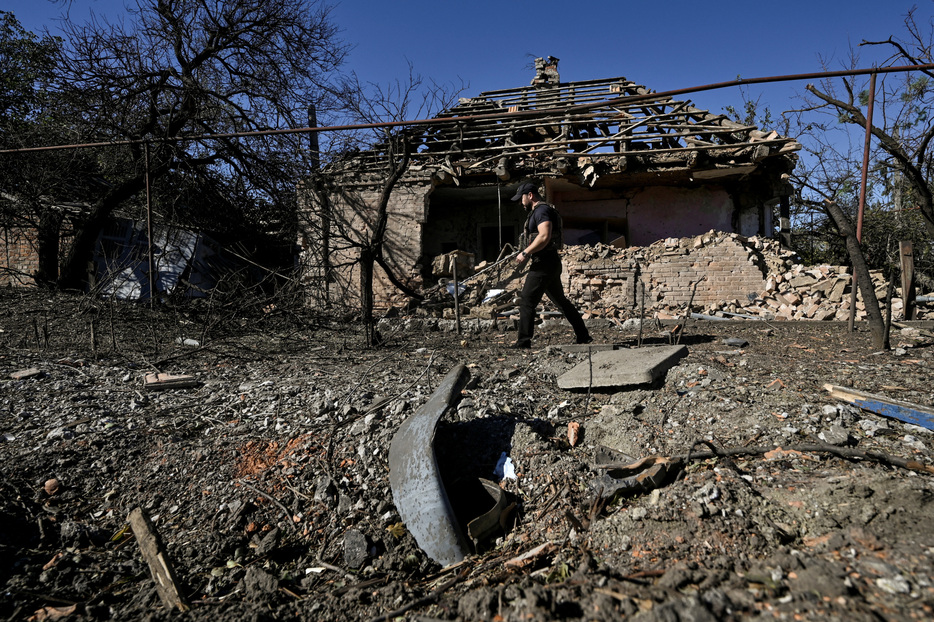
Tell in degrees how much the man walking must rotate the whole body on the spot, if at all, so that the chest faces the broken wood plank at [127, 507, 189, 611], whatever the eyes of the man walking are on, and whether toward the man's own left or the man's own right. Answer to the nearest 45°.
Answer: approximately 45° to the man's own left

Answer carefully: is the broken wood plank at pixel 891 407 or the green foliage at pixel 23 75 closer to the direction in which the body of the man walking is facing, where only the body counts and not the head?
the green foliage

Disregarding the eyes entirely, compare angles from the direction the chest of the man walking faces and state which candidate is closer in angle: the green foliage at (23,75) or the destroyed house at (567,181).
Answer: the green foliage

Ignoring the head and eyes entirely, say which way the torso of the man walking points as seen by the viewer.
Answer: to the viewer's left

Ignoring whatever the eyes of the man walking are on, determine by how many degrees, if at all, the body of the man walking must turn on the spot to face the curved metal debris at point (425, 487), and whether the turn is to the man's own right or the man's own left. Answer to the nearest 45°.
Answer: approximately 90° to the man's own left

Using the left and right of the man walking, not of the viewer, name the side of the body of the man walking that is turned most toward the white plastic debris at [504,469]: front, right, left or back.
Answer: left

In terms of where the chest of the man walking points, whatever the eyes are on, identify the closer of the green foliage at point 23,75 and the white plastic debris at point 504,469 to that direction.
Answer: the green foliage

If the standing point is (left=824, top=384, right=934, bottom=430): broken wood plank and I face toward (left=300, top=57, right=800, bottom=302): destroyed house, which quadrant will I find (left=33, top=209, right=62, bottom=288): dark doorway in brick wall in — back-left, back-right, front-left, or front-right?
front-left

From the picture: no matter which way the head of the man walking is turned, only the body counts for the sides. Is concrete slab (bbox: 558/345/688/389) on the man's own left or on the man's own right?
on the man's own left

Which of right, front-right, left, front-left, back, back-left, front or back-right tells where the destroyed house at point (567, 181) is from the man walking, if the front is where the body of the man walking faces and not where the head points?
right

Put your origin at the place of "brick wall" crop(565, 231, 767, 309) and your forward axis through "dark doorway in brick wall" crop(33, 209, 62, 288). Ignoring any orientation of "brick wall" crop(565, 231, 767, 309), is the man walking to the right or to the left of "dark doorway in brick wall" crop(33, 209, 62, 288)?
left

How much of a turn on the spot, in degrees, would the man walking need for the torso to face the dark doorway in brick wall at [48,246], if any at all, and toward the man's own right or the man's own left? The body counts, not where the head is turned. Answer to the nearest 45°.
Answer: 0° — they already face it
